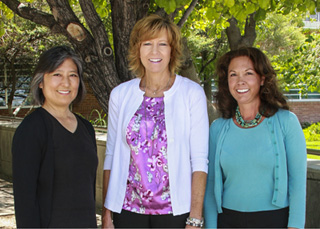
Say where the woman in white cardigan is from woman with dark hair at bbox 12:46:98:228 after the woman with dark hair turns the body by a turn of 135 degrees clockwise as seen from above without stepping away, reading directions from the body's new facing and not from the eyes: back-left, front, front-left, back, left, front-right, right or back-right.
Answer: back

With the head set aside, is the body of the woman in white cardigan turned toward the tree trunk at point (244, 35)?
no

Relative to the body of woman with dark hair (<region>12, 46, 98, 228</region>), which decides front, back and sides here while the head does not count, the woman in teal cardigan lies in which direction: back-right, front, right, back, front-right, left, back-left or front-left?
front-left

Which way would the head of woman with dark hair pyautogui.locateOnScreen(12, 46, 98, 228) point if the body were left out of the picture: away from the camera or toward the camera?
toward the camera

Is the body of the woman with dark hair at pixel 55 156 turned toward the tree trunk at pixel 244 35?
no

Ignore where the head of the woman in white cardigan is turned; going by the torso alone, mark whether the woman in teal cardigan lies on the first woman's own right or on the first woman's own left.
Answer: on the first woman's own left

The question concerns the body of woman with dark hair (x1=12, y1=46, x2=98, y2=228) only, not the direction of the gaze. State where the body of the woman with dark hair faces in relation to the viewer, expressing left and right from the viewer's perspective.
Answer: facing the viewer and to the right of the viewer

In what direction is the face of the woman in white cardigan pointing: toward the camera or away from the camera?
toward the camera

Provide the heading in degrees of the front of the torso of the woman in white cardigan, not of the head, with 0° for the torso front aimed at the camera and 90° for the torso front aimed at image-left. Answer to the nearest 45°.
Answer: approximately 0°

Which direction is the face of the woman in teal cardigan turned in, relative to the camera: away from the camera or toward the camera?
toward the camera
